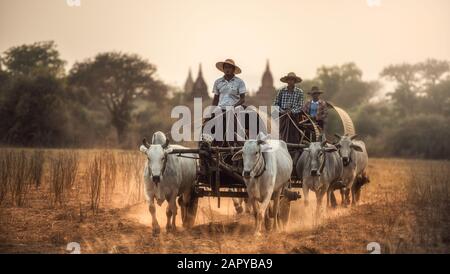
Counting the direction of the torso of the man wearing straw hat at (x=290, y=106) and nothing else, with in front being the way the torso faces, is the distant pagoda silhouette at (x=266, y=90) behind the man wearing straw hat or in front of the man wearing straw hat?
behind

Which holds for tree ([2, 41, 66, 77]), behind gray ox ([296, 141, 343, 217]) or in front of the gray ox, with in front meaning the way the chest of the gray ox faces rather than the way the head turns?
behind

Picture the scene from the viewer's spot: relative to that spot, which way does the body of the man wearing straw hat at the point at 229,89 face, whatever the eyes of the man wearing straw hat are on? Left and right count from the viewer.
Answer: facing the viewer

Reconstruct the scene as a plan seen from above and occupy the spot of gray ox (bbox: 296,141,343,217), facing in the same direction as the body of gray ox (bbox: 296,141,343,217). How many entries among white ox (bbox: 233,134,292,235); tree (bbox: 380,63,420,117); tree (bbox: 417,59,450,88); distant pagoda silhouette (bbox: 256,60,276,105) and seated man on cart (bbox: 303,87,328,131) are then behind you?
4

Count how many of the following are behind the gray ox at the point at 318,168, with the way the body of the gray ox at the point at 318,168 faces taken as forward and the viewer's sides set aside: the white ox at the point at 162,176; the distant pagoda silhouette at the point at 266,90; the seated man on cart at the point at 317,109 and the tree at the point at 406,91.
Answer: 3

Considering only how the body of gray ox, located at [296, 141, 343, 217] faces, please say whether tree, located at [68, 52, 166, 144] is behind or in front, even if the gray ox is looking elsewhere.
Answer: behind

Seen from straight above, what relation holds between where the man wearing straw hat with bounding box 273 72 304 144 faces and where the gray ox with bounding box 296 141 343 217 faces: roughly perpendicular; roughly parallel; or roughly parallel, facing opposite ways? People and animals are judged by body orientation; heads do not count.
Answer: roughly parallel

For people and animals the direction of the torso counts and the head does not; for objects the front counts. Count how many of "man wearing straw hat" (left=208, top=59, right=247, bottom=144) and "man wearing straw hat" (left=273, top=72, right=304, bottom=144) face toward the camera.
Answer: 2

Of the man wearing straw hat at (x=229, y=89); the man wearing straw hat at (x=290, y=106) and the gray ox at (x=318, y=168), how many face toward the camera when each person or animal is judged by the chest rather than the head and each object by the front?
3

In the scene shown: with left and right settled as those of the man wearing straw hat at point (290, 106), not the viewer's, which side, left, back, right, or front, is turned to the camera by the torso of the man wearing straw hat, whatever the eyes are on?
front

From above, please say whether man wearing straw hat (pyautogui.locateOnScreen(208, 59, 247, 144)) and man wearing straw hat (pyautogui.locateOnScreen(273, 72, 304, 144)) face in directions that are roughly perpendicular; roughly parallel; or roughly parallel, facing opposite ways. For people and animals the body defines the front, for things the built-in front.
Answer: roughly parallel

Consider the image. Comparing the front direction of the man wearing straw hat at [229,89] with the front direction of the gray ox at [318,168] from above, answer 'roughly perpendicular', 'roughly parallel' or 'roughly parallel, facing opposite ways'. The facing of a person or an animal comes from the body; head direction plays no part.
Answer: roughly parallel

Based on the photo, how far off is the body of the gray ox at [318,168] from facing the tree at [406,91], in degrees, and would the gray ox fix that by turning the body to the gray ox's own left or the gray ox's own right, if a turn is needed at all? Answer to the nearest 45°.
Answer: approximately 180°
